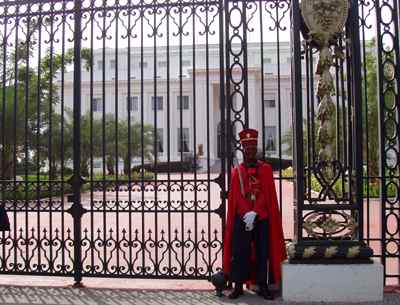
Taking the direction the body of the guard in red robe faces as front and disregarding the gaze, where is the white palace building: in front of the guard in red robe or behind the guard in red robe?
behind

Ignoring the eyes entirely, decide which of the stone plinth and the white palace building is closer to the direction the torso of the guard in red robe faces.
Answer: the stone plinth

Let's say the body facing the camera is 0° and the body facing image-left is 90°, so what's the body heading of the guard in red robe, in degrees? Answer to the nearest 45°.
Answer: approximately 0°

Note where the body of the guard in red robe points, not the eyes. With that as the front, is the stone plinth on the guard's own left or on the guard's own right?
on the guard's own left

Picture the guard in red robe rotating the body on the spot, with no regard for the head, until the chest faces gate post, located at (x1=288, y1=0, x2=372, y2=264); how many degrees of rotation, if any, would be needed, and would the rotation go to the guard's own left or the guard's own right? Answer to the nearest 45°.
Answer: approximately 90° to the guard's own left
